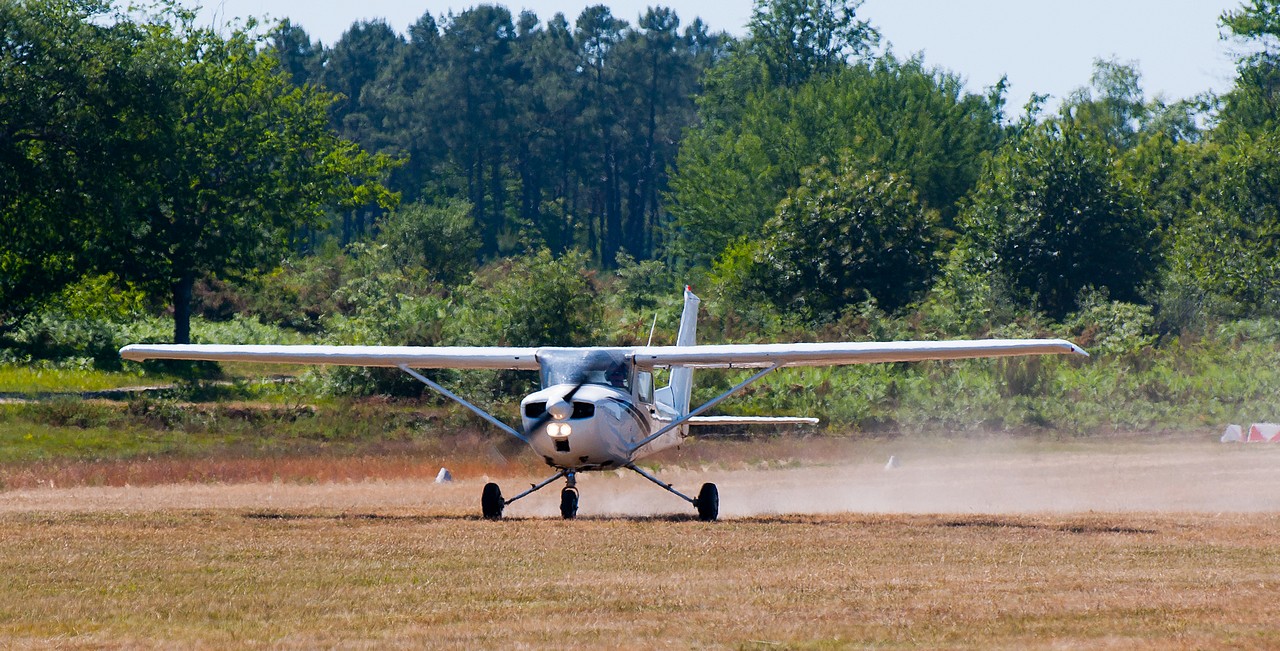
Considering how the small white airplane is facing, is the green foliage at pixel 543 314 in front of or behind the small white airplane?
behind

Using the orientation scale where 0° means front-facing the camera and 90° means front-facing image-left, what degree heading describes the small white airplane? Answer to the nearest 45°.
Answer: approximately 0°

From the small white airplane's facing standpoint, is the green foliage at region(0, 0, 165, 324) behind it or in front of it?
behind

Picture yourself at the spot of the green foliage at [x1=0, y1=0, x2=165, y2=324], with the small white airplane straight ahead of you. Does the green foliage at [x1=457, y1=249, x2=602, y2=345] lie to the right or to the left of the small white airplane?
left
